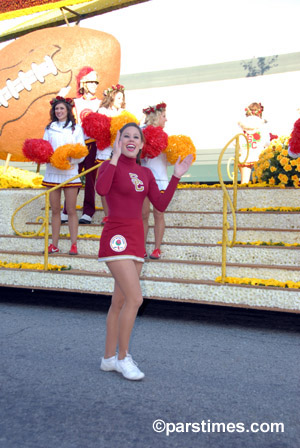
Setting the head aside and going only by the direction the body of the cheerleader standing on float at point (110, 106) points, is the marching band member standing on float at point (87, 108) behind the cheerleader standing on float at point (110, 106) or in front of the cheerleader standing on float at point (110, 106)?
behind

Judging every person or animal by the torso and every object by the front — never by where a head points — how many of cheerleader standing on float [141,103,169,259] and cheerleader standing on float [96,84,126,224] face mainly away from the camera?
0

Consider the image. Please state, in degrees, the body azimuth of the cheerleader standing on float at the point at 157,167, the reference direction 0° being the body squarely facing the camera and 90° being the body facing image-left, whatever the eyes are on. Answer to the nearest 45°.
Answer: approximately 315°

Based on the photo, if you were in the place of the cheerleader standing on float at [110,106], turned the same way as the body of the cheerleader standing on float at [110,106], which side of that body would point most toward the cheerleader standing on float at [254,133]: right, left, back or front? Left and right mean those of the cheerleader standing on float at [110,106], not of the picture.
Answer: left

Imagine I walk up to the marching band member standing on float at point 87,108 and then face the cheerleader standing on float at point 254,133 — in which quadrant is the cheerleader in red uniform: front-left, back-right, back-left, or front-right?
back-right

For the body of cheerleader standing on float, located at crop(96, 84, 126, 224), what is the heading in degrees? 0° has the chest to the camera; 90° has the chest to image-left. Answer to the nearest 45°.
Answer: approximately 315°

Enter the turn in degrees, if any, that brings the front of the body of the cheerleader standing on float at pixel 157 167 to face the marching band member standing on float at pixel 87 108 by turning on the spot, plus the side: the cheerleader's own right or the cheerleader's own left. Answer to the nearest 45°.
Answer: approximately 180°

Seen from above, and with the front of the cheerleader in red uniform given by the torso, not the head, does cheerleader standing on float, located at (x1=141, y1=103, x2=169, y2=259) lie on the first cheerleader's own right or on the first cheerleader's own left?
on the first cheerleader's own left

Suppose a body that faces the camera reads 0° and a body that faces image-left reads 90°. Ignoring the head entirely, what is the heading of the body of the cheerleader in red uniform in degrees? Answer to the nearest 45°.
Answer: approximately 315°

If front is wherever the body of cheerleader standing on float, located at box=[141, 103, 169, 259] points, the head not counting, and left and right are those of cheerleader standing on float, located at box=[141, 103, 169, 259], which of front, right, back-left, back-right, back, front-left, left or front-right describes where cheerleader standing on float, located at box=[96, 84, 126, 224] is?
back
